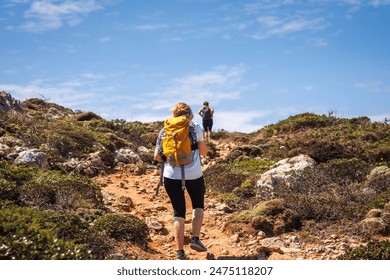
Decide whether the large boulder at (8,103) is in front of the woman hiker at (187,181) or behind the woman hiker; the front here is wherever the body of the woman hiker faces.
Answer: in front

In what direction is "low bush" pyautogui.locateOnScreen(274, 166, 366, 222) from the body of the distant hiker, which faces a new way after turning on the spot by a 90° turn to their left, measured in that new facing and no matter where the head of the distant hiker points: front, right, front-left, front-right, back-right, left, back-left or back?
left

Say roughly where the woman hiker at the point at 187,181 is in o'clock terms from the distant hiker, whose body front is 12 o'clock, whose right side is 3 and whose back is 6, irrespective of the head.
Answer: The woman hiker is roughly at 6 o'clock from the distant hiker.

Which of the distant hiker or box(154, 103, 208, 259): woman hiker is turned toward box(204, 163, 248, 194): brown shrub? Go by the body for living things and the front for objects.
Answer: the woman hiker

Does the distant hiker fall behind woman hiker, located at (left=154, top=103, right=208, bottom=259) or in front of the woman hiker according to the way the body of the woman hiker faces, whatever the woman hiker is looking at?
in front

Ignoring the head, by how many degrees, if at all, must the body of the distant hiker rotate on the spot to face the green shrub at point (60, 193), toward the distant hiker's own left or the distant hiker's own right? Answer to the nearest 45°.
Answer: approximately 180°

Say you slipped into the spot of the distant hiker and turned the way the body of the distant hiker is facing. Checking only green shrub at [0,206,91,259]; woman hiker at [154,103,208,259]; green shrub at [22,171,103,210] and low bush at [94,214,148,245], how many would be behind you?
4

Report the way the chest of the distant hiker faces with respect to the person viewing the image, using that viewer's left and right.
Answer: facing away from the viewer

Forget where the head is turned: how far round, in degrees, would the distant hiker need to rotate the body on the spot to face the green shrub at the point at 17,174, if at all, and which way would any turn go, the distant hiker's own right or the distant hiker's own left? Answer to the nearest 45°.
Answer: approximately 180°

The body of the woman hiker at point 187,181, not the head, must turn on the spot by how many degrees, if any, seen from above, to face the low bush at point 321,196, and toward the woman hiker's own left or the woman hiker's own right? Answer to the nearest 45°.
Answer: approximately 45° to the woman hiker's own right

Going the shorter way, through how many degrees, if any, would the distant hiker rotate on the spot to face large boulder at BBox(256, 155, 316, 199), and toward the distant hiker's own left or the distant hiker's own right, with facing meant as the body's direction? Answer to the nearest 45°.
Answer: approximately 180°

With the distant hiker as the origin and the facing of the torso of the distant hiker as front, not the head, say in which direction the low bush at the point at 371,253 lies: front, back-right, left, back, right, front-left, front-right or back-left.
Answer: back

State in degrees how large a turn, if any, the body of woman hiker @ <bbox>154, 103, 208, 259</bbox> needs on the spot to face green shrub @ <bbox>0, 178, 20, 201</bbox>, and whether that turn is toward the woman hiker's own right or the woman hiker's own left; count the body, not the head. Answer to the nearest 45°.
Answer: approximately 45° to the woman hiker's own left

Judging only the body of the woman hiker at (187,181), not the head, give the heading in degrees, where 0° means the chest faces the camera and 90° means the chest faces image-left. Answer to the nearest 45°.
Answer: approximately 180°
